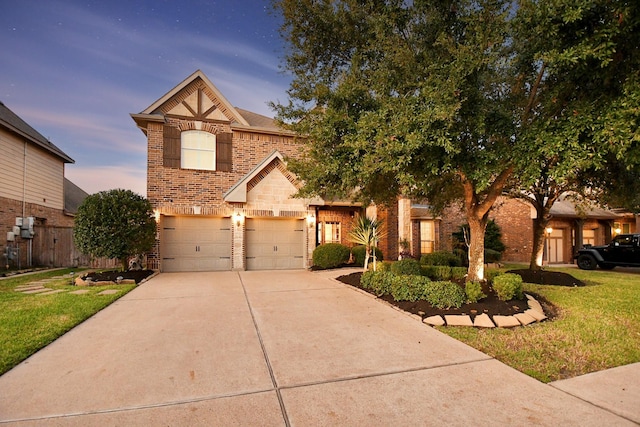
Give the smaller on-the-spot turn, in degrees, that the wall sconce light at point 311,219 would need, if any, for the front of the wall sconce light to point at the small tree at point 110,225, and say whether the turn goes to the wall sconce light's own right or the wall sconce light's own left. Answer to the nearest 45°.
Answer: approximately 45° to the wall sconce light's own right

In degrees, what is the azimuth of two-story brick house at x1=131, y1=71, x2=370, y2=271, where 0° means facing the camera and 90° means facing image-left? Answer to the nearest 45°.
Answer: approximately 0°

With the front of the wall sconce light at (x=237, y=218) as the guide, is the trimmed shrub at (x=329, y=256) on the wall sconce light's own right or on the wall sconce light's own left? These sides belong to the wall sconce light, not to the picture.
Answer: on the wall sconce light's own left

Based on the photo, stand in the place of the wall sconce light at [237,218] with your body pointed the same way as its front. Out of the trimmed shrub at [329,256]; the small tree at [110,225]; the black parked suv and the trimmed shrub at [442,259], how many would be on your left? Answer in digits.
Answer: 3

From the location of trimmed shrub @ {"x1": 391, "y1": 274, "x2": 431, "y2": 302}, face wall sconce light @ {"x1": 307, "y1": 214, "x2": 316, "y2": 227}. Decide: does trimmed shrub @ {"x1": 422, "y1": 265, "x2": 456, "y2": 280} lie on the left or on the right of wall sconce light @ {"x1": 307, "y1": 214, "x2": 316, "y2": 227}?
right

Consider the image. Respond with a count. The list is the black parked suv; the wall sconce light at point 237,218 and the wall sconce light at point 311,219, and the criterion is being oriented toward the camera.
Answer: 2

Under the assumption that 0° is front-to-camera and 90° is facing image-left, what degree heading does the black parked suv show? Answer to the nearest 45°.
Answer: approximately 90°

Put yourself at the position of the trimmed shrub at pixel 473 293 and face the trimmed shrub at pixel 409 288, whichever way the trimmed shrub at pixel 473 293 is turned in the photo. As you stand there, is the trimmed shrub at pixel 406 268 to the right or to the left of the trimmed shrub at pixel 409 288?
right

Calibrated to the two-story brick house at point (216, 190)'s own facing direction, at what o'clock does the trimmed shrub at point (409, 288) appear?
The trimmed shrub is roughly at 11 o'clock from the two-story brick house.
